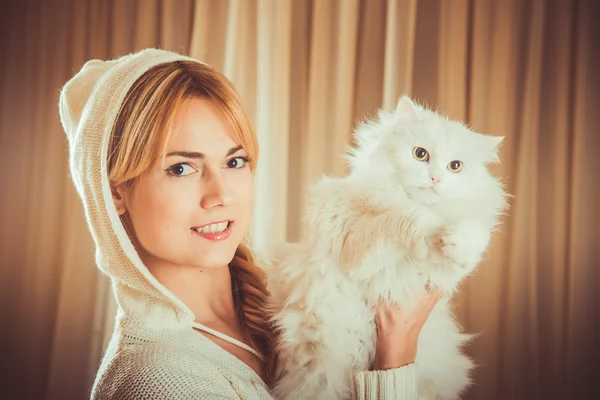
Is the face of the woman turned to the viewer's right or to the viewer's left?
to the viewer's right

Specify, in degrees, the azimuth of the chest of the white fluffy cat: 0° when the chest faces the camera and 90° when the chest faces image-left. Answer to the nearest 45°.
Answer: approximately 315°

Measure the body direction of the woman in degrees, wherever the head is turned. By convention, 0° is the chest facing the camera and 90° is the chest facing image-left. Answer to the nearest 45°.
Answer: approximately 315°
